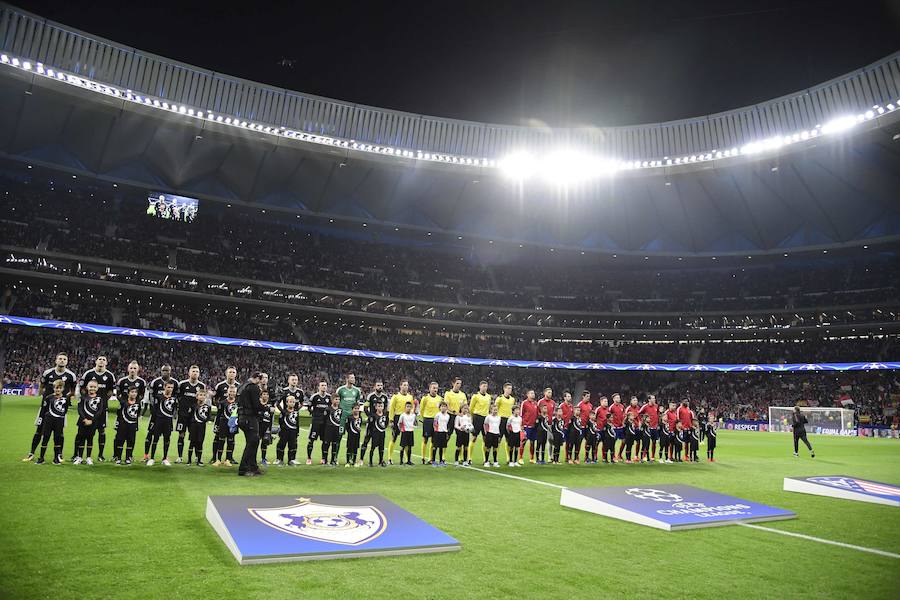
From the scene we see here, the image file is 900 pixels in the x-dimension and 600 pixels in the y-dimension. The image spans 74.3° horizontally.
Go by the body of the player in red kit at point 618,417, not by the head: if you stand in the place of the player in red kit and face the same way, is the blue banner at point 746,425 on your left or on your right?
on your left

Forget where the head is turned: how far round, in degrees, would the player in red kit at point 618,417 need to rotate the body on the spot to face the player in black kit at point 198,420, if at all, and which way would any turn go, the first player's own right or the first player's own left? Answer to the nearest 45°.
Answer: approximately 90° to the first player's own right

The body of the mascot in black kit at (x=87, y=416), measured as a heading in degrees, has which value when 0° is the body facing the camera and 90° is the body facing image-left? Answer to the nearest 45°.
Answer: approximately 0°

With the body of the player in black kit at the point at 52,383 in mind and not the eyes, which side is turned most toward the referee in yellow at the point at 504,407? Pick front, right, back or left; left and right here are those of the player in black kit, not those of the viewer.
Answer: left

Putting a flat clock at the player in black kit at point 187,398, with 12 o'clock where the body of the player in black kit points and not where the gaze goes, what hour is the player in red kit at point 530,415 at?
The player in red kit is roughly at 9 o'clock from the player in black kit.

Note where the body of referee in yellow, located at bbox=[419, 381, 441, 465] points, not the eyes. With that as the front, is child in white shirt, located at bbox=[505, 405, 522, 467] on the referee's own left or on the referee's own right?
on the referee's own left
